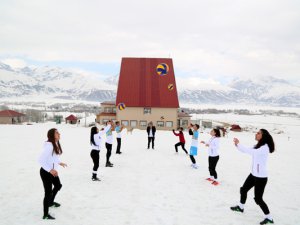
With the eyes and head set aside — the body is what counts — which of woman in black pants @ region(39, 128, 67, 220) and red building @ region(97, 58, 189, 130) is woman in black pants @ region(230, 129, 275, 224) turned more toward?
the woman in black pants

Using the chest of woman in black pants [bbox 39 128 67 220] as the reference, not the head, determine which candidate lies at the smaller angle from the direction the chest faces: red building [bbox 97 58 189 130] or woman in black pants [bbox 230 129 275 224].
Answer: the woman in black pants

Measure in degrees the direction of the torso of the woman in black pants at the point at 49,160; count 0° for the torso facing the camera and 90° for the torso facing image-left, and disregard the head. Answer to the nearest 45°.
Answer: approximately 270°

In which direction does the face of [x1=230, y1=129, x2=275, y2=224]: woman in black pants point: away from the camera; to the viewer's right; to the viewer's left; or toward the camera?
to the viewer's left

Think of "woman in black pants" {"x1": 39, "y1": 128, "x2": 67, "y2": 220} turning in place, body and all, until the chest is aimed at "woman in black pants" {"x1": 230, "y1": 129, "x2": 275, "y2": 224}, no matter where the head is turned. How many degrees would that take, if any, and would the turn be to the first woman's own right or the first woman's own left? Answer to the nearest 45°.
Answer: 0° — they already face them

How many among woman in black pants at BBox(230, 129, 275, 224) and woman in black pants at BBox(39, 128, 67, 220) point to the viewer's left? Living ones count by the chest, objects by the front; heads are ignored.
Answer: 1

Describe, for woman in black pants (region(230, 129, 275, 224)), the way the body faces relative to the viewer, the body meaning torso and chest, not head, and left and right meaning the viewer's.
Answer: facing to the left of the viewer
